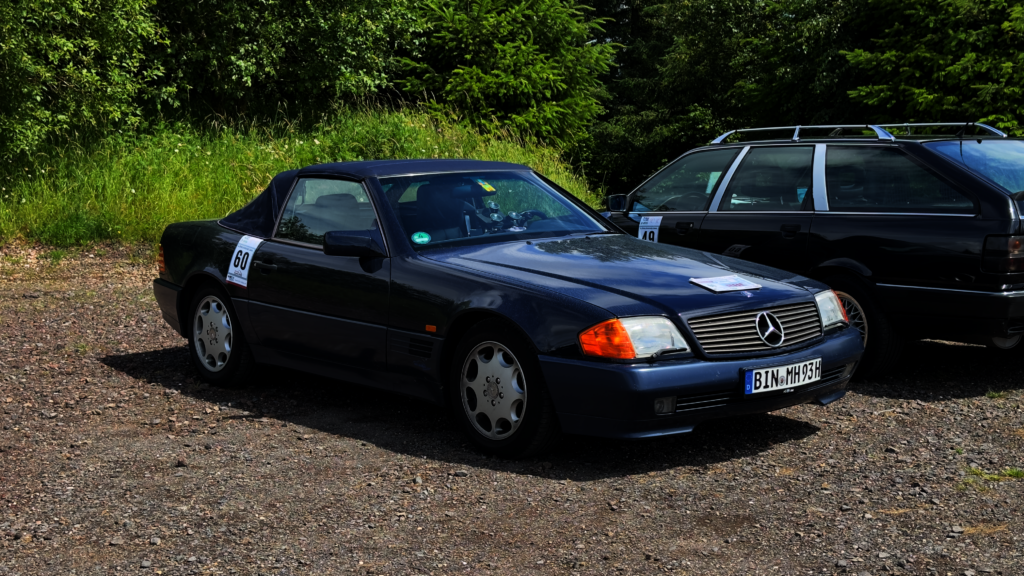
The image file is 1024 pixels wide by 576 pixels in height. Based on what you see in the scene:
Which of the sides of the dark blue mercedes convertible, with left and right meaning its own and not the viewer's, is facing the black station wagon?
left

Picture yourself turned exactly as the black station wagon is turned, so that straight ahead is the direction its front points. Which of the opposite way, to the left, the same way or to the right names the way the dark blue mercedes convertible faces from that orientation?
the opposite way

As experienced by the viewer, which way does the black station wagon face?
facing away from the viewer and to the left of the viewer

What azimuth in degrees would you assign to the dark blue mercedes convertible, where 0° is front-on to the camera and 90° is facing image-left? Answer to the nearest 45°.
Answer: approximately 315°

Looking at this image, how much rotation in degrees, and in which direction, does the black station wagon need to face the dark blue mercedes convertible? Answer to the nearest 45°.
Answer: approximately 90° to its left
